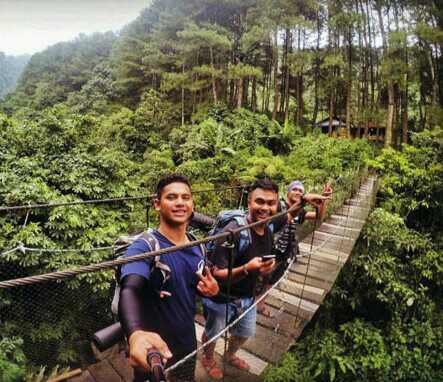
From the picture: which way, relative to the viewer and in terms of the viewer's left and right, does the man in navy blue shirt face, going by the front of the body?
facing the viewer and to the right of the viewer
